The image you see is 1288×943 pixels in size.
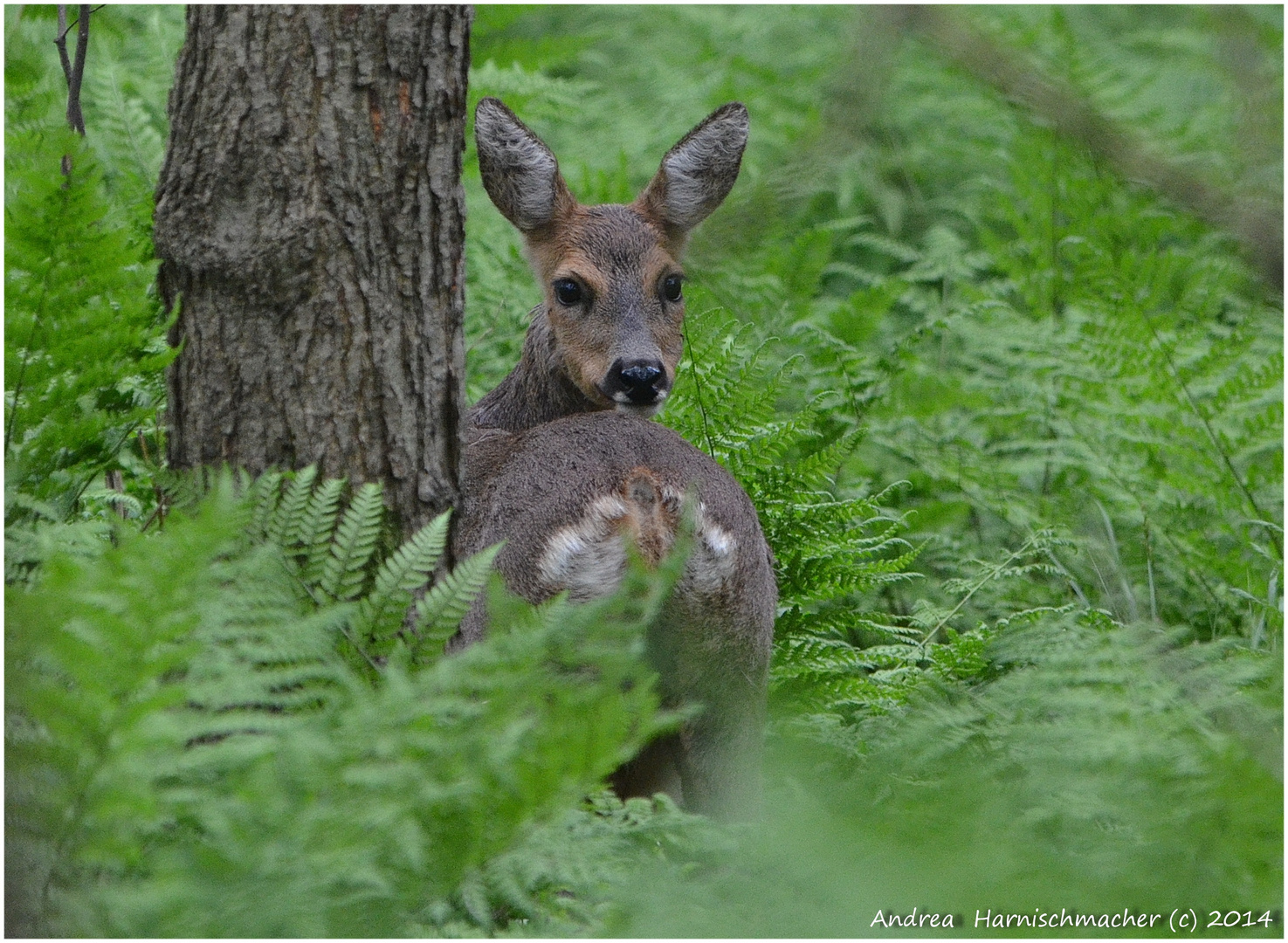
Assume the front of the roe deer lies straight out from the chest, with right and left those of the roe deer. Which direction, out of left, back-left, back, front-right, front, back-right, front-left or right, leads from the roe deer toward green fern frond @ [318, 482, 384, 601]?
left

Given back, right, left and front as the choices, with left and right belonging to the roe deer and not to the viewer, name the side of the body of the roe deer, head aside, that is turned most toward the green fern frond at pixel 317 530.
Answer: left

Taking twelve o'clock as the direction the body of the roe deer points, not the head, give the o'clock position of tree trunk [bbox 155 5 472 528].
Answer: The tree trunk is roughly at 10 o'clock from the roe deer.

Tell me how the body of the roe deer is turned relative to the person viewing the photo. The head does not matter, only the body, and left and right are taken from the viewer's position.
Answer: facing away from the viewer and to the left of the viewer

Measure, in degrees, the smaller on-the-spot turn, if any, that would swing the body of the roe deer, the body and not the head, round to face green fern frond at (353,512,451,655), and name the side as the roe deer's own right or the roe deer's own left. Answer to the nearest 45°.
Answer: approximately 90° to the roe deer's own left

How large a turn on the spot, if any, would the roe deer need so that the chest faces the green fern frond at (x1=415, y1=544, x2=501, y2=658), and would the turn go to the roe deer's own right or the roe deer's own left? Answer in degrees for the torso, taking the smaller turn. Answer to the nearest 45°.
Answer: approximately 90° to the roe deer's own left
